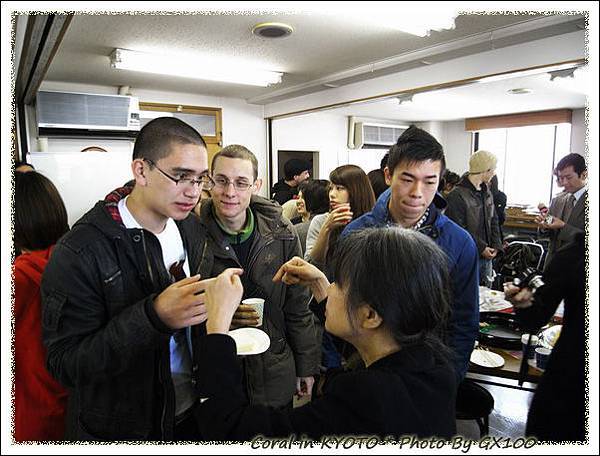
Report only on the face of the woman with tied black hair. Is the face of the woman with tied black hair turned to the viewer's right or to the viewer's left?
to the viewer's left

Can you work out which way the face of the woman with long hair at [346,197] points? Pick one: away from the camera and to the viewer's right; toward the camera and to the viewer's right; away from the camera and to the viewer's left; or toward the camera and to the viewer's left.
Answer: toward the camera and to the viewer's left

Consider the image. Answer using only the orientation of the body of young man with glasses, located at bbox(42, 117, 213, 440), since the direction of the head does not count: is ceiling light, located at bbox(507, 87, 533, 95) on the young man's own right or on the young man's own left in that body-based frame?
on the young man's own left

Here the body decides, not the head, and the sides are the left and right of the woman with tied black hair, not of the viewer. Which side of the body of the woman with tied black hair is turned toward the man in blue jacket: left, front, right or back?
right

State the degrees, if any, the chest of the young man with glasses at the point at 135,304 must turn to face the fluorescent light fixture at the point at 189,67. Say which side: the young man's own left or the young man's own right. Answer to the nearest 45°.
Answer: approximately 135° to the young man's own left

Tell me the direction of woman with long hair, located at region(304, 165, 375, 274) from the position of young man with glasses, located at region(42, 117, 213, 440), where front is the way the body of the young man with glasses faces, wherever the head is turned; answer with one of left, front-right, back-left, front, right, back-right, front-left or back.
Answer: left

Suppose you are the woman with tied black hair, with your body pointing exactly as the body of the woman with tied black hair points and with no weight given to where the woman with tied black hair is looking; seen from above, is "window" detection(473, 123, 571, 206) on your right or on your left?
on your right

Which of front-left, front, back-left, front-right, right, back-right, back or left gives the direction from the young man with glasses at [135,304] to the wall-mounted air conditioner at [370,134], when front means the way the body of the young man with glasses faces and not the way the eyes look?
left

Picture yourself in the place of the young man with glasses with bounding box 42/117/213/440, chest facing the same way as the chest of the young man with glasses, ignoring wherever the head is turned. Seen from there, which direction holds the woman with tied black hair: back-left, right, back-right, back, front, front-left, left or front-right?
front

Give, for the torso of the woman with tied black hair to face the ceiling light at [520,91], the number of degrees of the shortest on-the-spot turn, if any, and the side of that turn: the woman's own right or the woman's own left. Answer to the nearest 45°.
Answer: approximately 90° to the woman's own right

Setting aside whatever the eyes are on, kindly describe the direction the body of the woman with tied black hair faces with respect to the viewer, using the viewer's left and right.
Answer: facing away from the viewer and to the left of the viewer

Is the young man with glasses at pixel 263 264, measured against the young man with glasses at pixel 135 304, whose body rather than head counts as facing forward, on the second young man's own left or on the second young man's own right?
on the second young man's own left

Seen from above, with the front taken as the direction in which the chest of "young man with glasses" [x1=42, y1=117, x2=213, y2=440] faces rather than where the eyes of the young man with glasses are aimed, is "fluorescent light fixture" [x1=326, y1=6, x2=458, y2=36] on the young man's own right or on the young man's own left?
on the young man's own left

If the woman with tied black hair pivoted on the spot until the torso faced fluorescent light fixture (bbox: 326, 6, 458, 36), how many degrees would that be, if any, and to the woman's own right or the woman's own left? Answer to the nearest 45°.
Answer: approximately 45° to the woman's own right

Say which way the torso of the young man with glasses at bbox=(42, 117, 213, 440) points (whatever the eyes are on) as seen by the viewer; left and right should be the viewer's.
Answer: facing the viewer and to the right of the viewer

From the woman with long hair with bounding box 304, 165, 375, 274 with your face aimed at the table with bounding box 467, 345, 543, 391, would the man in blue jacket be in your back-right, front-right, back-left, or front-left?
front-right

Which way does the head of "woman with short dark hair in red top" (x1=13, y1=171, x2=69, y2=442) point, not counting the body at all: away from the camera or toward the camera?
away from the camera

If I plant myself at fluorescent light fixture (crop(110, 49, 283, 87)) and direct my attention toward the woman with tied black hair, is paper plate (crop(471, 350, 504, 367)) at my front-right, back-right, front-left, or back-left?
front-left

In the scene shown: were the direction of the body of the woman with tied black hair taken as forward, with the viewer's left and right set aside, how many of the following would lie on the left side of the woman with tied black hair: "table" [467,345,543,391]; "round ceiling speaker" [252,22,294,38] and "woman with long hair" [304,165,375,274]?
0

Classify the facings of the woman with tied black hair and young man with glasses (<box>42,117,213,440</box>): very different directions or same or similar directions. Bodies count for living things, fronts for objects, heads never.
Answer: very different directions
